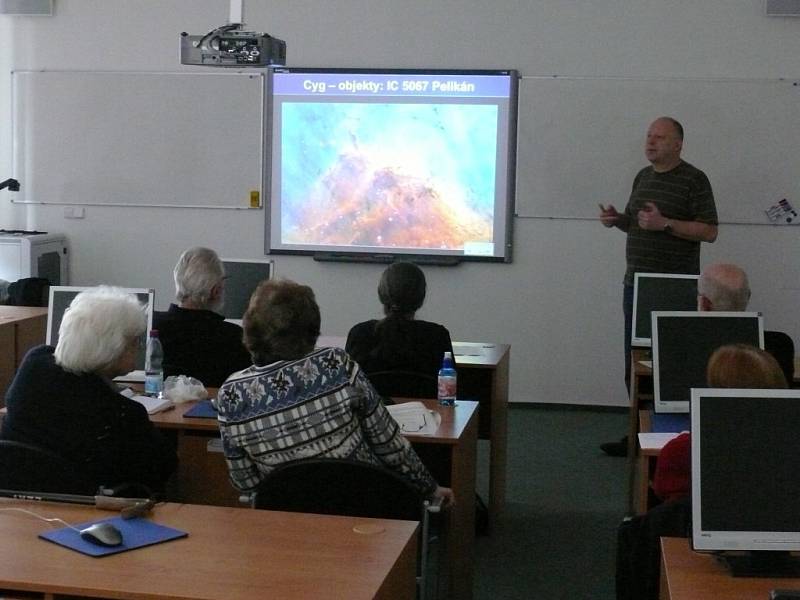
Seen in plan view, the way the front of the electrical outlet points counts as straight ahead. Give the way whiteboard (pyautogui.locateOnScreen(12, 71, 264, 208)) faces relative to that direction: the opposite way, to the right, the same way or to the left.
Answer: the same way

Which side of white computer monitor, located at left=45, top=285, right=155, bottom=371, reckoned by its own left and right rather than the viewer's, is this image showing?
front

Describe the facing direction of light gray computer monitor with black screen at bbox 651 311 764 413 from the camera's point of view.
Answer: facing the viewer

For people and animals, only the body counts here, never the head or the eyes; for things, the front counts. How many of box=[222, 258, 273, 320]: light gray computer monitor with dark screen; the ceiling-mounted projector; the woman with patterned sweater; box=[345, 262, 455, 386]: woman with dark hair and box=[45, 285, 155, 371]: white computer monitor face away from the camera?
3

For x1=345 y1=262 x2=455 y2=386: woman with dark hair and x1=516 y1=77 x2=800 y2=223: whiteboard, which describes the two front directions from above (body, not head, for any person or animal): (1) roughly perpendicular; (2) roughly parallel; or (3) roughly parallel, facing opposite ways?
roughly parallel, facing opposite ways

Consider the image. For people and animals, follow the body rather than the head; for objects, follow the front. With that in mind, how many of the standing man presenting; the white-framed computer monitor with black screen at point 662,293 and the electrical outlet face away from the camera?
0

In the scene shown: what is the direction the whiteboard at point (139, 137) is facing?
toward the camera

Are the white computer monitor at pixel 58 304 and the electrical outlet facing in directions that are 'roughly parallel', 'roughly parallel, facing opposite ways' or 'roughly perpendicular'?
roughly parallel

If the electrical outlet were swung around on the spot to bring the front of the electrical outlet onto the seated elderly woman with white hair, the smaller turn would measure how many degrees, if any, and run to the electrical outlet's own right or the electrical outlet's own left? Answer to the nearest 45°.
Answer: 0° — it already faces them

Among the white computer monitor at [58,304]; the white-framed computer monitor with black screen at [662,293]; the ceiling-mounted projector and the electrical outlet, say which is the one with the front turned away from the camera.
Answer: the ceiling-mounted projector

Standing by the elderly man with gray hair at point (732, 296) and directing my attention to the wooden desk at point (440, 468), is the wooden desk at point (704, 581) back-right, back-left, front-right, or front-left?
front-left

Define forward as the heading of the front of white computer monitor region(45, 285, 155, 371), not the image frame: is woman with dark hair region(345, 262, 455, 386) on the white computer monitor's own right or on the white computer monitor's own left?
on the white computer monitor's own left

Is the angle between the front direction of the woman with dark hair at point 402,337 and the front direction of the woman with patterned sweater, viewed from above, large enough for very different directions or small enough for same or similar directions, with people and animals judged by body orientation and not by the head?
same or similar directions

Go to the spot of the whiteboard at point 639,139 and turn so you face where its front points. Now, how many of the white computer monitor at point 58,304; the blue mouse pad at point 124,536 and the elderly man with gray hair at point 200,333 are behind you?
0

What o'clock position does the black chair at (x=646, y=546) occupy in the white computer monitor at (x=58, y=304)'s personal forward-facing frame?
The black chair is roughly at 11 o'clock from the white computer monitor.

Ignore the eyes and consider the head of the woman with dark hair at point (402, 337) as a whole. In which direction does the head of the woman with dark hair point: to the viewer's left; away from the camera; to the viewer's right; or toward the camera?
away from the camera

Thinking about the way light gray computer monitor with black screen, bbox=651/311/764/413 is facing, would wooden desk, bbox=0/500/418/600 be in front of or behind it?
in front

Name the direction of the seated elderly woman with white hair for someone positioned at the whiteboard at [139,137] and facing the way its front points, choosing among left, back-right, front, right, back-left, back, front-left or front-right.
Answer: front

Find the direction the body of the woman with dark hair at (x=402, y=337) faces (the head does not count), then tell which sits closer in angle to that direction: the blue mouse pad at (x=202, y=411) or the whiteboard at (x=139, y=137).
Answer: the whiteboard

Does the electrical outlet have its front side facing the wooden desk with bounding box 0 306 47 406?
yes
